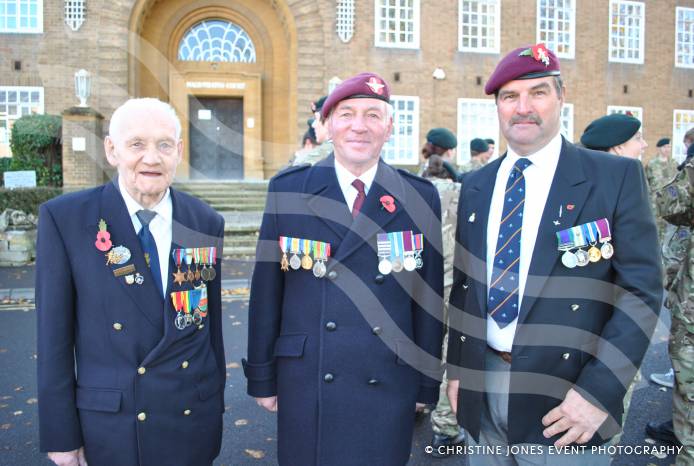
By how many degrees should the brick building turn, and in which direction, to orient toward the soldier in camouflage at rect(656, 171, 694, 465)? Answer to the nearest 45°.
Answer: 0° — it already faces them

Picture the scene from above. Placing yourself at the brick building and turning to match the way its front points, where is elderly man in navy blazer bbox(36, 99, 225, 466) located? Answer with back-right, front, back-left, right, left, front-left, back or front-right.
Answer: front

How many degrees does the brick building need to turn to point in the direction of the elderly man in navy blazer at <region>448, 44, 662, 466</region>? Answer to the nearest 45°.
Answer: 0° — it already faces them

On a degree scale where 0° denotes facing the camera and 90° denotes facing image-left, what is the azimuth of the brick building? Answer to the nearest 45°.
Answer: approximately 0°

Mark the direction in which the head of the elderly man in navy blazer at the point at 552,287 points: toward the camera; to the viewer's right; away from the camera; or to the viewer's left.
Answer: toward the camera

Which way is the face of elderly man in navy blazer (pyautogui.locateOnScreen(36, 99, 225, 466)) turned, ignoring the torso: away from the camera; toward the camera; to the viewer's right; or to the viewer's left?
toward the camera

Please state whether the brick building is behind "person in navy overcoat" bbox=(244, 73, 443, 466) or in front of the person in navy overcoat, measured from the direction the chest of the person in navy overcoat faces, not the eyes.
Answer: behind

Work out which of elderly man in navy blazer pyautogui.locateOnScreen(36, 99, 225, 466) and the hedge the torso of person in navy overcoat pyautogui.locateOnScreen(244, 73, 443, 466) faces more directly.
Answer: the elderly man in navy blazer

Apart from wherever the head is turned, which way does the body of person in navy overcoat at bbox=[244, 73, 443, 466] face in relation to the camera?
toward the camera

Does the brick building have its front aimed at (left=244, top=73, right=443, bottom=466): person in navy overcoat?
yes

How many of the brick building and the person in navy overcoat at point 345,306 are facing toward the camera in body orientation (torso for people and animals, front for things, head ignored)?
2

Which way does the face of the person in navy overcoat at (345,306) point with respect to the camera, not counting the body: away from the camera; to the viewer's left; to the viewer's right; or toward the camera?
toward the camera

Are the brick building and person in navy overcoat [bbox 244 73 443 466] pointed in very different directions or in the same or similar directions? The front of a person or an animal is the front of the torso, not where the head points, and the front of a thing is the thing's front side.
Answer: same or similar directions

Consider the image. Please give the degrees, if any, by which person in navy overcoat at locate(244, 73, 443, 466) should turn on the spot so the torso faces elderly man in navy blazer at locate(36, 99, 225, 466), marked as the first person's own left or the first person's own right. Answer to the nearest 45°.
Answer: approximately 90° to the first person's own right
